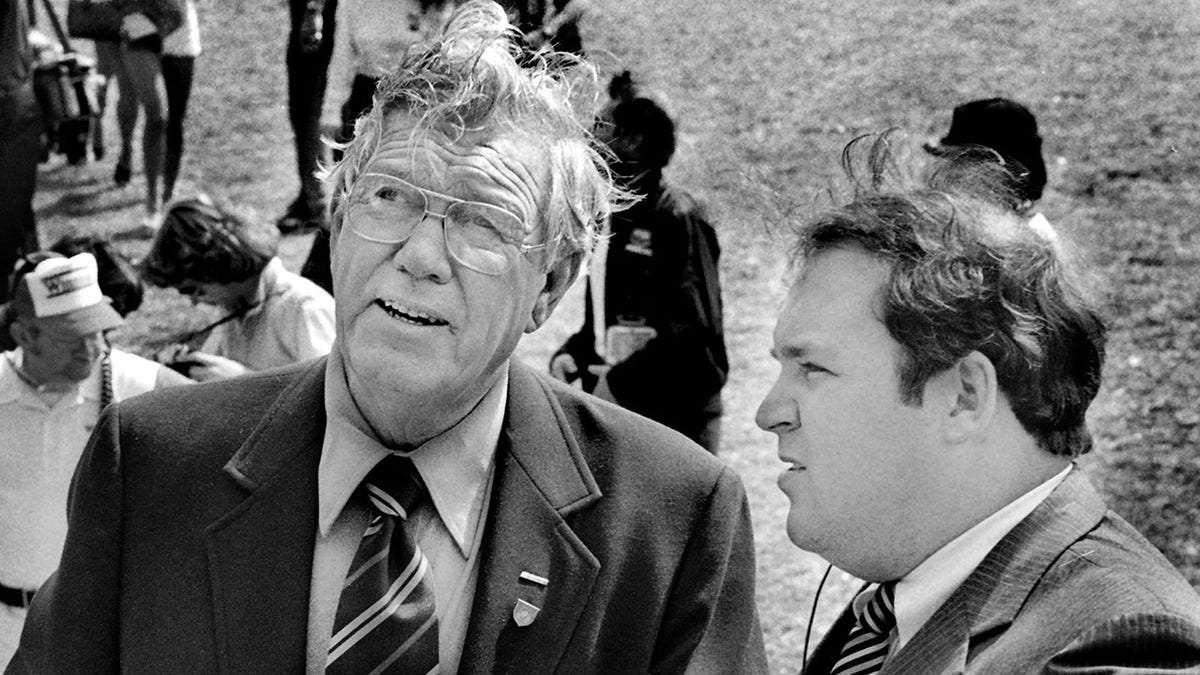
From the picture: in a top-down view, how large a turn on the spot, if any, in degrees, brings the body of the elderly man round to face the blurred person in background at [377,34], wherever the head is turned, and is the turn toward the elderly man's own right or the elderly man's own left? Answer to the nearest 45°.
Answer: approximately 180°

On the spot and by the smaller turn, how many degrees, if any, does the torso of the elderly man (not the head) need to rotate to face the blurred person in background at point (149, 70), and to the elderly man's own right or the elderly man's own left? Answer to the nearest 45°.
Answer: approximately 180°

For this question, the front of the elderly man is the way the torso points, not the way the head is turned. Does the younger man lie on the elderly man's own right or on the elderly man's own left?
on the elderly man's own left

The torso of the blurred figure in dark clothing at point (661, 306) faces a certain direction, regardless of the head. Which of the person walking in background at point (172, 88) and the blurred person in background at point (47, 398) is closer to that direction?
the blurred person in background

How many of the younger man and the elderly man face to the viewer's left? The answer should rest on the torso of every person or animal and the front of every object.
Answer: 1

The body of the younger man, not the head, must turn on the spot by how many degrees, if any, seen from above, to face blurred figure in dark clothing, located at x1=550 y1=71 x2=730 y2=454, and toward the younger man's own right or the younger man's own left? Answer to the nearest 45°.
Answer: approximately 45° to the younger man's own right

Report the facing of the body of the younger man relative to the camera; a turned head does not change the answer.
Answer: to the viewer's left

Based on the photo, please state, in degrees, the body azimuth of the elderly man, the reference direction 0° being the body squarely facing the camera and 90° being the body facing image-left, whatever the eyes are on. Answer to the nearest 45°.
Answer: approximately 0°

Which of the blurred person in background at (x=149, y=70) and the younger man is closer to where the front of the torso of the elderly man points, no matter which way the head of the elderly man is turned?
the younger man
